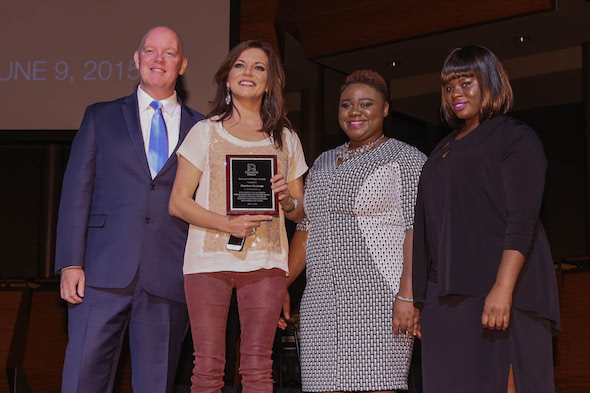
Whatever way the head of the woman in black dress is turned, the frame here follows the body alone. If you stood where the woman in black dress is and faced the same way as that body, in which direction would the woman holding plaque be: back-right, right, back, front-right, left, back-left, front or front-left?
front-right

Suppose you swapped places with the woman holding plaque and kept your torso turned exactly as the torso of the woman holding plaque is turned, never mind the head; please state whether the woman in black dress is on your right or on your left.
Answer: on your left

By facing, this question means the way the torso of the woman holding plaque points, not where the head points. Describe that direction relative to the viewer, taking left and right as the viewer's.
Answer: facing the viewer

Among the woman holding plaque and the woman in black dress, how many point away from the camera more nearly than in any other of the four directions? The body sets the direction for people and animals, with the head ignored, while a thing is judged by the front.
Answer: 0

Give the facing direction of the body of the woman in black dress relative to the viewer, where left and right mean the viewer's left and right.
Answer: facing the viewer and to the left of the viewer

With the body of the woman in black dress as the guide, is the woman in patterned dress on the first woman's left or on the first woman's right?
on the first woman's right

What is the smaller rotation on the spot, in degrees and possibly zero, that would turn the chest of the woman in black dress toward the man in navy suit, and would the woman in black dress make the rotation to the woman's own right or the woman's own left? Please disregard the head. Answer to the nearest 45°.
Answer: approximately 45° to the woman's own right

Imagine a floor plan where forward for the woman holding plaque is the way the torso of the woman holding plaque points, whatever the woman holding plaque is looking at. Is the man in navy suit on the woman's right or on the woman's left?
on the woman's right
